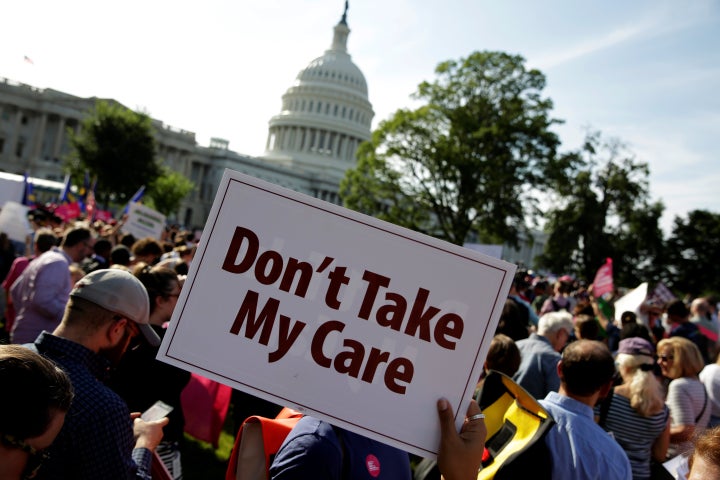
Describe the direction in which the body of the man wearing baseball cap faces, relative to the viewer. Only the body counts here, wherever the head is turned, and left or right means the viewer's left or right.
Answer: facing away from the viewer and to the right of the viewer

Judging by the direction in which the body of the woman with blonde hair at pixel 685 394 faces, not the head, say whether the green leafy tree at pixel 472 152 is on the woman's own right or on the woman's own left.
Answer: on the woman's own right

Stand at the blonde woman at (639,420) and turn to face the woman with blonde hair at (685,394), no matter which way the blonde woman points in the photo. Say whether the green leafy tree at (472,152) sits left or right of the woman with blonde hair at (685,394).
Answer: left

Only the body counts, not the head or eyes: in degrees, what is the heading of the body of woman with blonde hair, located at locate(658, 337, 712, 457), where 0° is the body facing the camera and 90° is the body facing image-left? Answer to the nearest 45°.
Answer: approximately 90°
